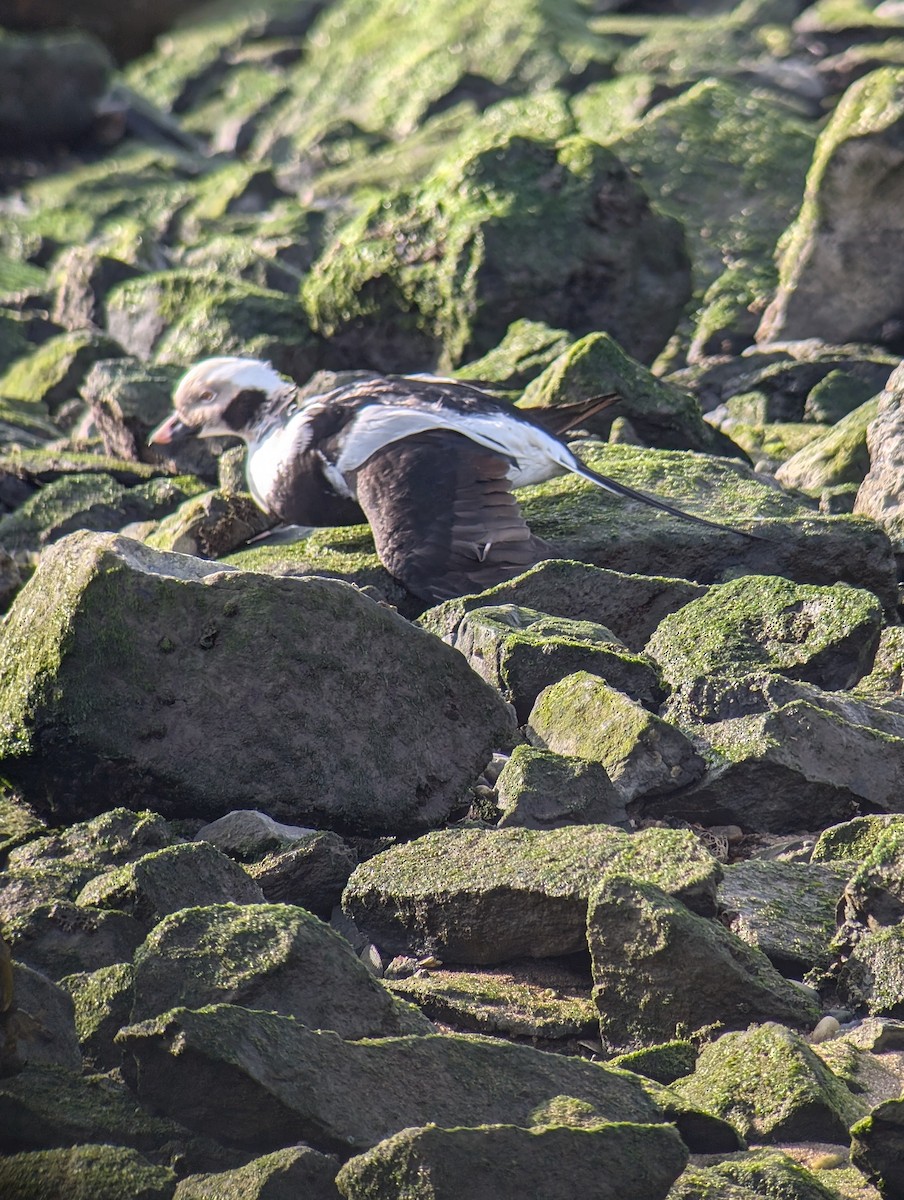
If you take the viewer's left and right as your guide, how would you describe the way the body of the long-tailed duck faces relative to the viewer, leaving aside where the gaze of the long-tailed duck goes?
facing to the left of the viewer

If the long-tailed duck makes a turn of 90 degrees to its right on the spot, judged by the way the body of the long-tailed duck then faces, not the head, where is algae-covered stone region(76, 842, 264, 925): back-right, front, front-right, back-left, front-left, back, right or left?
back

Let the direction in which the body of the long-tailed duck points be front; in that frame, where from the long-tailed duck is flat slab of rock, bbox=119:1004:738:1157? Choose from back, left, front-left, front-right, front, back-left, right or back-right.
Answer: left

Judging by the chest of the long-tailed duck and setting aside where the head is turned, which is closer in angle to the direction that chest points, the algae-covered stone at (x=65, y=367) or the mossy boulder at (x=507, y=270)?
the algae-covered stone

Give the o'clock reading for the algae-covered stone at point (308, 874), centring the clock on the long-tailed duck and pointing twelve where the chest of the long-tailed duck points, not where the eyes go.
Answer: The algae-covered stone is roughly at 9 o'clock from the long-tailed duck.

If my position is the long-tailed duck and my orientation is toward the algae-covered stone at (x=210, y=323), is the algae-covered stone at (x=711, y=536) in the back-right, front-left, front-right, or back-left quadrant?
back-right

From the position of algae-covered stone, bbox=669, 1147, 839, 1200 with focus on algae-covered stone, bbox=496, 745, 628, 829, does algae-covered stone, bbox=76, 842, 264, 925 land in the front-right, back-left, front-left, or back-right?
front-left

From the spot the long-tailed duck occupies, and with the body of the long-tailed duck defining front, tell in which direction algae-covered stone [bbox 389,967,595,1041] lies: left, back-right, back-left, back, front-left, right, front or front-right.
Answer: left

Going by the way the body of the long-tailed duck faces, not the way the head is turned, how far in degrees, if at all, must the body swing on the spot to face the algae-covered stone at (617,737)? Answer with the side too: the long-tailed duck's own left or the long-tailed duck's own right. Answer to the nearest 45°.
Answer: approximately 90° to the long-tailed duck's own left

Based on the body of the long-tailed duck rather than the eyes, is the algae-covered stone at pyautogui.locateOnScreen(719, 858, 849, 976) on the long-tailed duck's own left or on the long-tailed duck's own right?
on the long-tailed duck's own left

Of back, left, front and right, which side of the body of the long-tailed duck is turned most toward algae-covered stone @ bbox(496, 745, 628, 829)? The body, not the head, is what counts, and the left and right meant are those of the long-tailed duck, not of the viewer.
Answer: left

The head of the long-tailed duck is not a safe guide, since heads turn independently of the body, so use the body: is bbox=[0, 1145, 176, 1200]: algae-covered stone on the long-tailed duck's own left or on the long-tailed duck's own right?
on the long-tailed duck's own left

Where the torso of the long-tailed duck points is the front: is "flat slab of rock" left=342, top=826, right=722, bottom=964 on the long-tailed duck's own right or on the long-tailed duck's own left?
on the long-tailed duck's own left

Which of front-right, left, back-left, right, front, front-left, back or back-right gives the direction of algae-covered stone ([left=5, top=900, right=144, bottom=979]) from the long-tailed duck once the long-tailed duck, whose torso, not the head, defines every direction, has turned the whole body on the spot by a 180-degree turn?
right

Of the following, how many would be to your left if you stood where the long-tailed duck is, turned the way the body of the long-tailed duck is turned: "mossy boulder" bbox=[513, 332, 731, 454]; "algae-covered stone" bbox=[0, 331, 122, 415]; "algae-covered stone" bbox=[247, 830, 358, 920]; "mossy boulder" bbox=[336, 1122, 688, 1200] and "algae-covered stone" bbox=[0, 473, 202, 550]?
2

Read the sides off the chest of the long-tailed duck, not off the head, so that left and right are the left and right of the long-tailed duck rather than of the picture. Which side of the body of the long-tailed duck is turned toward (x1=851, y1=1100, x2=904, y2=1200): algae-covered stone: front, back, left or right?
left
